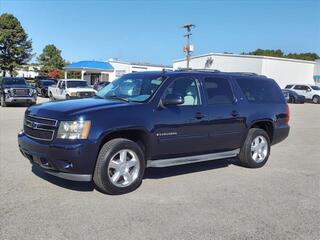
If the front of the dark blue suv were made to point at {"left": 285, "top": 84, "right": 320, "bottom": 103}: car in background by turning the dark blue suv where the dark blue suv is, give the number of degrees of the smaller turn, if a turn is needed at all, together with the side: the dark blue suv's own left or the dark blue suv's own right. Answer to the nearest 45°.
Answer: approximately 180°

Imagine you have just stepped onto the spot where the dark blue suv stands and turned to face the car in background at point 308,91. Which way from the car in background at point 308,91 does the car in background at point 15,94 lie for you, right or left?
left

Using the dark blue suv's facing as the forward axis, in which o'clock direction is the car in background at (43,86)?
The car in background is roughly at 4 o'clock from the dark blue suv.

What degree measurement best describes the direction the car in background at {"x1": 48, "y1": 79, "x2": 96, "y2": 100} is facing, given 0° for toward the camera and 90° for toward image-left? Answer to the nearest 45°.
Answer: approximately 315°

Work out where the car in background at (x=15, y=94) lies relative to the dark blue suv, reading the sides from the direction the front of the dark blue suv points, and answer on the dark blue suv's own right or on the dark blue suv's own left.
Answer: on the dark blue suv's own right

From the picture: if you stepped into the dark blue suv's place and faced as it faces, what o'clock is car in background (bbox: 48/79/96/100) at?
The car in background is roughly at 4 o'clock from the dark blue suv.
